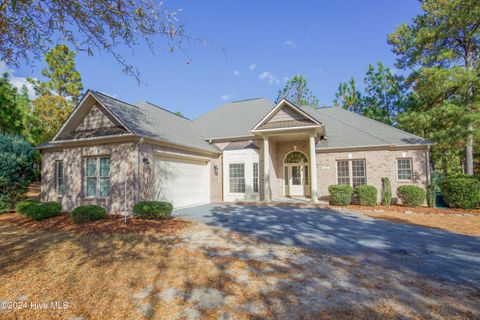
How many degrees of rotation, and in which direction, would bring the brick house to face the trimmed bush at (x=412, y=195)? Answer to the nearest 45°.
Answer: approximately 90° to its left

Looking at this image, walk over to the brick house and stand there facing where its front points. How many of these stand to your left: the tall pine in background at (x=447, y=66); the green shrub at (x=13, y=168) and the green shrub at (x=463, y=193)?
2

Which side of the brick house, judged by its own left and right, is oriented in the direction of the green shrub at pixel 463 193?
left

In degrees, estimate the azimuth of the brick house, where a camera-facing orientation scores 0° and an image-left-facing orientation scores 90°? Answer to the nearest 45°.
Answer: approximately 0°

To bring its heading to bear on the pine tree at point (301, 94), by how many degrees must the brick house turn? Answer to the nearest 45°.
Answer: approximately 135° to its left

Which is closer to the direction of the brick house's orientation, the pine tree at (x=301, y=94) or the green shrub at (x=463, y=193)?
the green shrub

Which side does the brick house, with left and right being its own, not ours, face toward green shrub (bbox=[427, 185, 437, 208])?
left

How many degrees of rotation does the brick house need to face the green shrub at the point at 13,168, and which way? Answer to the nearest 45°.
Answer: approximately 90° to its right

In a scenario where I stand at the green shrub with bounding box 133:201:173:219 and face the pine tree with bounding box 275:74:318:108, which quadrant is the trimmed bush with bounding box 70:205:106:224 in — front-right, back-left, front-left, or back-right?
back-left
